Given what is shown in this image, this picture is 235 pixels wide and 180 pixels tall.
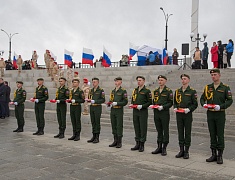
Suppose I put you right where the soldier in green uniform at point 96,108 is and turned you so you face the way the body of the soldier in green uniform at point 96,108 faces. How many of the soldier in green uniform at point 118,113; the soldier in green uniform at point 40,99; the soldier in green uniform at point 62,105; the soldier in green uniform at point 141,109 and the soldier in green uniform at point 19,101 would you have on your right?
3

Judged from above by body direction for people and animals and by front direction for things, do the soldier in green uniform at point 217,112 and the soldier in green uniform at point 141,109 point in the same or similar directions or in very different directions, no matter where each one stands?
same or similar directions

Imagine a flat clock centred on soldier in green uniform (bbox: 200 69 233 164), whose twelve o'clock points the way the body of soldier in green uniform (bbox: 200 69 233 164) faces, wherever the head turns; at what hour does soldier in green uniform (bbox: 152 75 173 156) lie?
soldier in green uniform (bbox: 152 75 173 156) is roughly at 2 o'clock from soldier in green uniform (bbox: 200 69 233 164).

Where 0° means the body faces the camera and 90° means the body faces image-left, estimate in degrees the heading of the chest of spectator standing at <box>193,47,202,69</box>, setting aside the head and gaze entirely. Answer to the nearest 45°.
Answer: approximately 0°

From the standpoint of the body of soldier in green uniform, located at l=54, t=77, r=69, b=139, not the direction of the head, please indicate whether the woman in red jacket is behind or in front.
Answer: behind

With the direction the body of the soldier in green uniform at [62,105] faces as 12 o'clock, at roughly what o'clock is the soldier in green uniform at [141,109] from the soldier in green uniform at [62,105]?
the soldier in green uniform at [141,109] is roughly at 9 o'clock from the soldier in green uniform at [62,105].

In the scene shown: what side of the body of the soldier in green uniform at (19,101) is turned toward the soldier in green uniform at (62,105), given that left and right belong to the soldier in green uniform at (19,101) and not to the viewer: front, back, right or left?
left

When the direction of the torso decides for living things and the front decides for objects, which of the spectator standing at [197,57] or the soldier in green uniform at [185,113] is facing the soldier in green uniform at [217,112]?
the spectator standing

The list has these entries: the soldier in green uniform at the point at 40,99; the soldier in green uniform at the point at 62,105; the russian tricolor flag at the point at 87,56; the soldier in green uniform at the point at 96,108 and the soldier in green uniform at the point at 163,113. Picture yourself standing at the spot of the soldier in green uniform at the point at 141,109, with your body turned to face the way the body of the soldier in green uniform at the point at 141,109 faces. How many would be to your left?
1

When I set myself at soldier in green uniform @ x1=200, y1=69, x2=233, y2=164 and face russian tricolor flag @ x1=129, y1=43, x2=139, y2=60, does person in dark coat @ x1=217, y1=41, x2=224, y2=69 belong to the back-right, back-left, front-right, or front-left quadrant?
front-right

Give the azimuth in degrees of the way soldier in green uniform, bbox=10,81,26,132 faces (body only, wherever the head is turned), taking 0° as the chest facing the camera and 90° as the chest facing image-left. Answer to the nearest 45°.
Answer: approximately 45°

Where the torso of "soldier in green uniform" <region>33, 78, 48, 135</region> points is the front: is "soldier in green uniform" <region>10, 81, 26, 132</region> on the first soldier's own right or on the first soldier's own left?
on the first soldier's own right

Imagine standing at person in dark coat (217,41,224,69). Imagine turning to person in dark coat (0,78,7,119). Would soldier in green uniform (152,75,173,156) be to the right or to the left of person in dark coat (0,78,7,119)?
left
